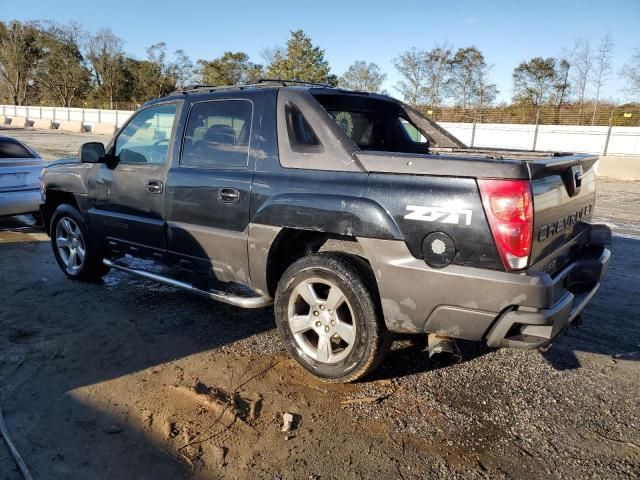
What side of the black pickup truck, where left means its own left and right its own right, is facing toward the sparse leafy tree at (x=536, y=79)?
right

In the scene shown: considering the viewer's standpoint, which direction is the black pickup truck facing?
facing away from the viewer and to the left of the viewer

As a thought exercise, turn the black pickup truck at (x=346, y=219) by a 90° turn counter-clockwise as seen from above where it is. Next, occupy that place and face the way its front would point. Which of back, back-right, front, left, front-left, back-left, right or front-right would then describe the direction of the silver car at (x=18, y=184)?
right

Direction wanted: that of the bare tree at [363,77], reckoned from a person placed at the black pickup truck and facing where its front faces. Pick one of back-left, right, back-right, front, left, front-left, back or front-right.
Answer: front-right

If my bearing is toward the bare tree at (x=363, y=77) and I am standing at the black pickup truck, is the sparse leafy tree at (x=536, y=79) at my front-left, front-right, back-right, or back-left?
front-right
